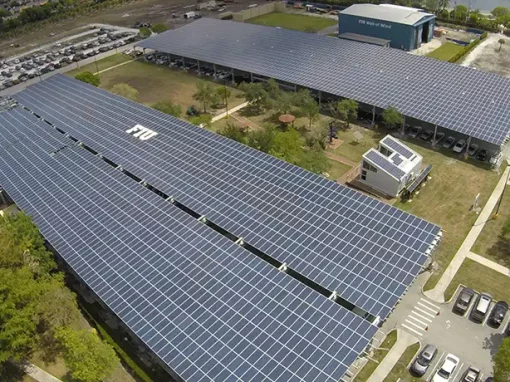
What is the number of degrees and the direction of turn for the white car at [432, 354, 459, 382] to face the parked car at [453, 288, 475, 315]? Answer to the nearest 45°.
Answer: approximately 135° to its right

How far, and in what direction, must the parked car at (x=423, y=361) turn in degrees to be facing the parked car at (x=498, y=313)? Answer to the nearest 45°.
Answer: approximately 180°

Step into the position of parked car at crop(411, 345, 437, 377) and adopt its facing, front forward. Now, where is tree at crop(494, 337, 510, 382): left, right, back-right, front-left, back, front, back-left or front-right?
back-left

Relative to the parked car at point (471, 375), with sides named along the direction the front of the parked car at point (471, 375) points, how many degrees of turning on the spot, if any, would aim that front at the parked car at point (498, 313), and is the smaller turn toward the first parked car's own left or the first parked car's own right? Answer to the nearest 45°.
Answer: approximately 135° to the first parked car's own right

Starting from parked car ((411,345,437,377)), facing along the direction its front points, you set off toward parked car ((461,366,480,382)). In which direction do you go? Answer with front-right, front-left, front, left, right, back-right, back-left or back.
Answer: back-left

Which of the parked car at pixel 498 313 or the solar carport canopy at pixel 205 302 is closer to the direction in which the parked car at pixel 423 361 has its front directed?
the solar carport canopy

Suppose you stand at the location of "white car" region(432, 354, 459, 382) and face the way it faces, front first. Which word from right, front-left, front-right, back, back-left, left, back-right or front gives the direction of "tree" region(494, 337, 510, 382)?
back-left
